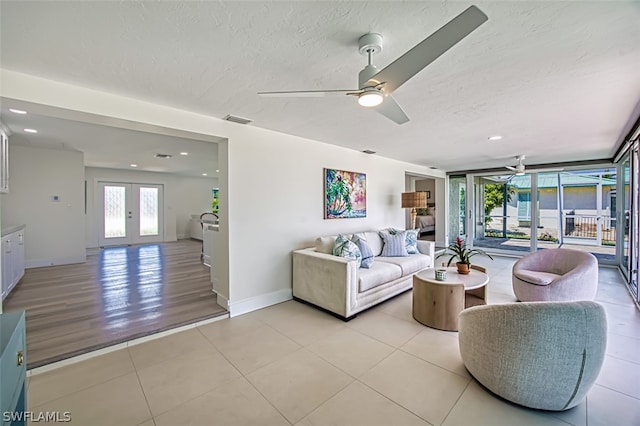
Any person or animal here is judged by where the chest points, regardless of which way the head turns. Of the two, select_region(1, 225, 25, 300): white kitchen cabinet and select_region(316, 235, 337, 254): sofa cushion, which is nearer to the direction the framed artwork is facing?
the sofa cushion

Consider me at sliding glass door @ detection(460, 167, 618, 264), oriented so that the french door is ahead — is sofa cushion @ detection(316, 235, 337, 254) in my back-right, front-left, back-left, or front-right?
front-left

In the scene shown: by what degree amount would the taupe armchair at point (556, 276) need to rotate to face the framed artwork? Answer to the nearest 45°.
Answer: approximately 45° to its right

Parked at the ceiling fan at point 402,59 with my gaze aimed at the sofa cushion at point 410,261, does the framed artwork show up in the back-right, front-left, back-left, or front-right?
front-left

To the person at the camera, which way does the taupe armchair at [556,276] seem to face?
facing the viewer and to the left of the viewer

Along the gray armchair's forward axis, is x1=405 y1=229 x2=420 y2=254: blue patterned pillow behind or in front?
in front

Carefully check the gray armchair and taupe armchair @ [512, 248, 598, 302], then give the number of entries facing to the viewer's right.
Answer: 0

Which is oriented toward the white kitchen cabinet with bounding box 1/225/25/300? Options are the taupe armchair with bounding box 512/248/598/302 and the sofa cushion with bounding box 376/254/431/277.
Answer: the taupe armchair

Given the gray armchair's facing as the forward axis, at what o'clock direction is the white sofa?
The white sofa is roughly at 11 o'clock from the gray armchair.

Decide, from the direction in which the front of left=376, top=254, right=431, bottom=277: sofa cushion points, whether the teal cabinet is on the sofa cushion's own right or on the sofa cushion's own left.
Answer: on the sofa cushion's own right

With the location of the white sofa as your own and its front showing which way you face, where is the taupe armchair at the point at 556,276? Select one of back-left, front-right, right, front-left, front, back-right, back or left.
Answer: front-left

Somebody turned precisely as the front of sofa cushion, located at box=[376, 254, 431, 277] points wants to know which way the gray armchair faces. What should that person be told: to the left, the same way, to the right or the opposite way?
the opposite way

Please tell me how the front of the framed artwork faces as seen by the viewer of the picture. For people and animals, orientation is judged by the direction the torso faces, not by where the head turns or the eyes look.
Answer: facing the viewer and to the right of the viewer

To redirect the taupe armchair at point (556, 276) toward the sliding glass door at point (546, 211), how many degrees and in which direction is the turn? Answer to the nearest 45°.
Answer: approximately 135° to its right

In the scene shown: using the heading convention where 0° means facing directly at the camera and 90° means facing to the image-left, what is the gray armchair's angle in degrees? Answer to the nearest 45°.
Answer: approximately 135°

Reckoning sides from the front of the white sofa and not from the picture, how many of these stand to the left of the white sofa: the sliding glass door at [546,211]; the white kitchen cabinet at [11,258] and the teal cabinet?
1

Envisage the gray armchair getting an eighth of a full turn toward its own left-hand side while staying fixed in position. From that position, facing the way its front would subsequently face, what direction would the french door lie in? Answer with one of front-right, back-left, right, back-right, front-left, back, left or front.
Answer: front

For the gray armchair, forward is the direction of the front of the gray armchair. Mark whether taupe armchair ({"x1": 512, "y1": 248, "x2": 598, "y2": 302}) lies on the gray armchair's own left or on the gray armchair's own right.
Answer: on the gray armchair's own right

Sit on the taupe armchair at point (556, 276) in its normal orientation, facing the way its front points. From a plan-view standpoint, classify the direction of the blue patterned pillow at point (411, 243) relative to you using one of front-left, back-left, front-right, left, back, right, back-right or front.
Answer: front-right

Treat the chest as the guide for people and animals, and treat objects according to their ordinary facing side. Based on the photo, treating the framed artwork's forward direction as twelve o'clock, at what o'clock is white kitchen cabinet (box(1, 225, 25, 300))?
The white kitchen cabinet is roughly at 4 o'clock from the framed artwork.
